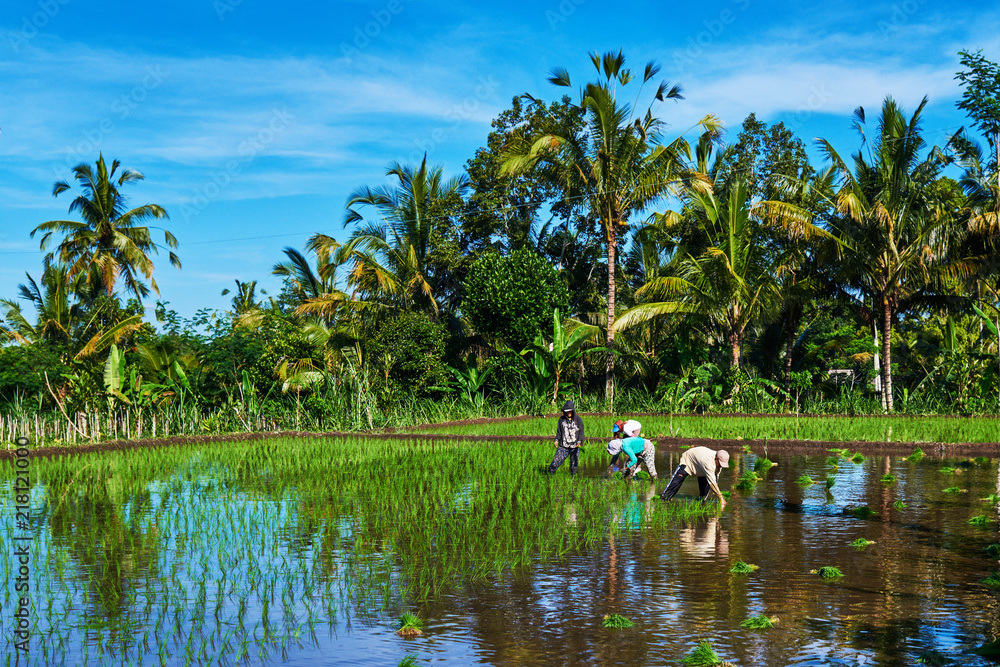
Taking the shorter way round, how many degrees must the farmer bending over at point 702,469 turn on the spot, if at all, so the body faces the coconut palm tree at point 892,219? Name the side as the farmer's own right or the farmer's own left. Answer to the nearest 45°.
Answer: approximately 90° to the farmer's own left

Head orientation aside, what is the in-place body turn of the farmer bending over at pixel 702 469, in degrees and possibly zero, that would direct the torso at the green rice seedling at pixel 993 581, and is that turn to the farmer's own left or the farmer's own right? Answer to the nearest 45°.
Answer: approximately 45° to the farmer's own right

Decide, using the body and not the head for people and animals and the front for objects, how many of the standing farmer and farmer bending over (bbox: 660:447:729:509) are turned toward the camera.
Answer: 1

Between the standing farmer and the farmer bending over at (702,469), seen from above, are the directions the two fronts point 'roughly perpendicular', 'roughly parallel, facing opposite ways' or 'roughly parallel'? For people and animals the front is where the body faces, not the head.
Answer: roughly perpendicular

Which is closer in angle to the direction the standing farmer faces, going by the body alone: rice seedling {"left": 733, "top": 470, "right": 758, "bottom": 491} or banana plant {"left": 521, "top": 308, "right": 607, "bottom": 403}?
the rice seedling

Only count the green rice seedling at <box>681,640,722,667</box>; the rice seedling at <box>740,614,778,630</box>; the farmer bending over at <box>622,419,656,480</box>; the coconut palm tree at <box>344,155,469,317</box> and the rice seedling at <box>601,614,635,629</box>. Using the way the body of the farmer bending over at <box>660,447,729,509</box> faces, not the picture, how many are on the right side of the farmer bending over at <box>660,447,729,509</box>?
3

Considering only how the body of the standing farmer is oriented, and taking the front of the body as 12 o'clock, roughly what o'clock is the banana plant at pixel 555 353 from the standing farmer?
The banana plant is roughly at 6 o'clock from the standing farmer.

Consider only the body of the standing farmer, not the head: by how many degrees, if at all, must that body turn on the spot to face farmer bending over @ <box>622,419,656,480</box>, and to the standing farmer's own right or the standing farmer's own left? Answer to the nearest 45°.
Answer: approximately 45° to the standing farmer's own left

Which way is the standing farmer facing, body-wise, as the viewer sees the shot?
toward the camera

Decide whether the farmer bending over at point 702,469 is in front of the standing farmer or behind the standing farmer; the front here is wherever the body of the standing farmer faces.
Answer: in front

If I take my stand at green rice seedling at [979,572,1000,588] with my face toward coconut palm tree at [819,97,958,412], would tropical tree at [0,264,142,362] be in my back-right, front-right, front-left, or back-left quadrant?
front-left

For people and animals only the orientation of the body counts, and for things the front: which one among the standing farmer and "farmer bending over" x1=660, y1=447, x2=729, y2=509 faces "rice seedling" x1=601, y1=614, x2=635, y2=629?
the standing farmer

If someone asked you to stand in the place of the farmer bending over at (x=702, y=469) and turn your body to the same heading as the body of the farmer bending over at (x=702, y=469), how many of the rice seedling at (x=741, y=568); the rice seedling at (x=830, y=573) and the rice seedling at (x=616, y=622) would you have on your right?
3

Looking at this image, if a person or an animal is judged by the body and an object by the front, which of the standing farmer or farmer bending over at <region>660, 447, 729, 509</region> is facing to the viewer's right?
the farmer bending over

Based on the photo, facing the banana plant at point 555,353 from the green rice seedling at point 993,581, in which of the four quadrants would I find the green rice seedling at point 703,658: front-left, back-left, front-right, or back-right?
back-left

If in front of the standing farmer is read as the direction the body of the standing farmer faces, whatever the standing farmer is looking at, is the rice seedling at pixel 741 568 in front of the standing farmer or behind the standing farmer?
in front

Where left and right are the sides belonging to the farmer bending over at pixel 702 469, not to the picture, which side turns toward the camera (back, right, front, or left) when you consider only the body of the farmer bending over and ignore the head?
right

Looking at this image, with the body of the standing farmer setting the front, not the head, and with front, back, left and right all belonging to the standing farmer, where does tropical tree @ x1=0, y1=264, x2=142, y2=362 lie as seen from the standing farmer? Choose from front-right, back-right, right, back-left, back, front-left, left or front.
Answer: back-right

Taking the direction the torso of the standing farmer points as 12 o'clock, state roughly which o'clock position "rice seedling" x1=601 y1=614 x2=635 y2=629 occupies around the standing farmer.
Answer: The rice seedling is roughly at 12 o'clock from the standing farmer.
